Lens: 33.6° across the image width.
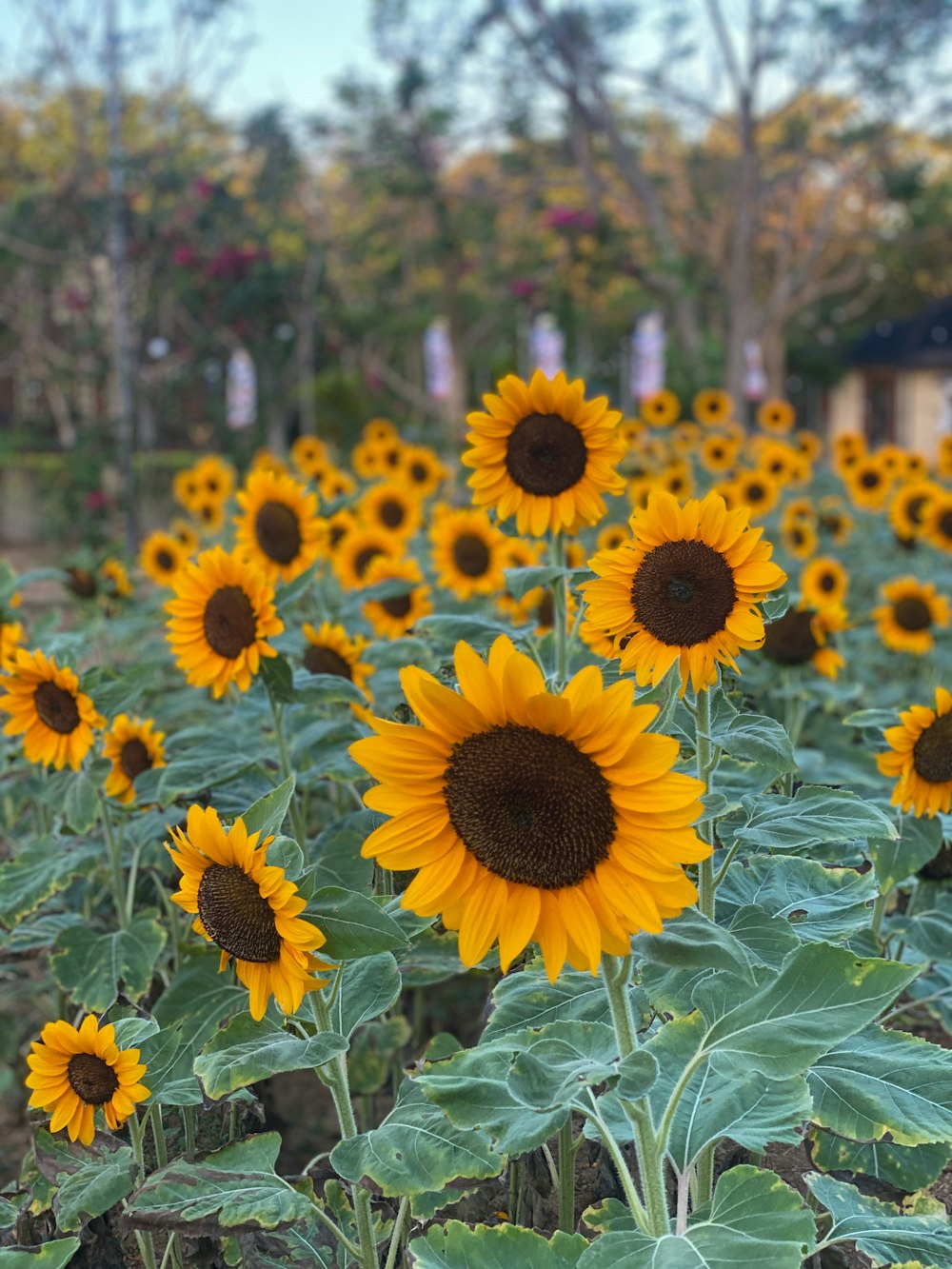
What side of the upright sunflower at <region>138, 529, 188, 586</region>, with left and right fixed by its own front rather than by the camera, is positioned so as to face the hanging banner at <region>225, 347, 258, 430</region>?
back

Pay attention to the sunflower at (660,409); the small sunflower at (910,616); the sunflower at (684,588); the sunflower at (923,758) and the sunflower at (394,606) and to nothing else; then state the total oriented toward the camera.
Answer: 5

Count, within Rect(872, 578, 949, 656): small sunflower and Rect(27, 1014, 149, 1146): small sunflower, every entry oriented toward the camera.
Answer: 2

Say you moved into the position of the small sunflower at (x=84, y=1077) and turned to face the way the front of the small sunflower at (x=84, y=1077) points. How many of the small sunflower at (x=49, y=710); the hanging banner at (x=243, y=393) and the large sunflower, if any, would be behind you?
2

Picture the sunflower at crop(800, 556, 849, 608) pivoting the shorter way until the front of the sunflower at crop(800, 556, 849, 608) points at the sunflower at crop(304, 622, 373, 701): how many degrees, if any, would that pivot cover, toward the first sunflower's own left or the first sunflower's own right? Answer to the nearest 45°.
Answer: approximately 45° to the first sunflower's own right

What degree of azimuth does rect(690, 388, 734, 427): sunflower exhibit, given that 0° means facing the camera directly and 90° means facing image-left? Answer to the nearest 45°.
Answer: approximately 0°

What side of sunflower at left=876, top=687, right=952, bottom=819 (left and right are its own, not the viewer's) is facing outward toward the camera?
front

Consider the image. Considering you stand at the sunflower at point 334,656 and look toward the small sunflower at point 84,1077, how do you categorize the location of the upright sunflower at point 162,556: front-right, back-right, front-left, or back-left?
back-right

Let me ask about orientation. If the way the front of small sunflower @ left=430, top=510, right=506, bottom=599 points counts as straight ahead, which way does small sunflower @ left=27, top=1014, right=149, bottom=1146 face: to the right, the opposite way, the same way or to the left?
the same way

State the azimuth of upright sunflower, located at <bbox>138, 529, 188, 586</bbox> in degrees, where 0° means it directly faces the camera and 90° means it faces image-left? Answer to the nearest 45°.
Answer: approximately 0°

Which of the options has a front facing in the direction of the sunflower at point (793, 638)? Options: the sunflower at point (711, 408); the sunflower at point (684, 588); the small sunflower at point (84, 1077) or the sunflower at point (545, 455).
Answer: the sunflower at point (711, 408)

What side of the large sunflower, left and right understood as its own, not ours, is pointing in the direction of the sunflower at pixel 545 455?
back

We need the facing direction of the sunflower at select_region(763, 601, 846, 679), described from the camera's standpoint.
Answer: facing the viewer and to the left of the viewer

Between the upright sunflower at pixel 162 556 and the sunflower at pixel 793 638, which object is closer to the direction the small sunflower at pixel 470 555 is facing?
the sunflower

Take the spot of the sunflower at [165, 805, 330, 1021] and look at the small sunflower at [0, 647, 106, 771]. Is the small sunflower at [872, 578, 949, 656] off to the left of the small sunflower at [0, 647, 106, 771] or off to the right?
right
